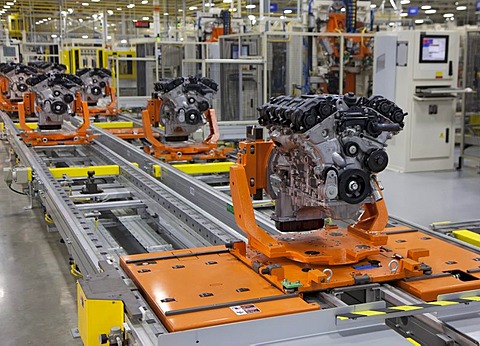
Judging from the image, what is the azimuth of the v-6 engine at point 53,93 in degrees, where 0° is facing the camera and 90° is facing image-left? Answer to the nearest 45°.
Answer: approximately 0°

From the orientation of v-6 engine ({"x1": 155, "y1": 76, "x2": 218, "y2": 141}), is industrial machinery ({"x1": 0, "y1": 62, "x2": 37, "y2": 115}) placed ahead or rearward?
rearward

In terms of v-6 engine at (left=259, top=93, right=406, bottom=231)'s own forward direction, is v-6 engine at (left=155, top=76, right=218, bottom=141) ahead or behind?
behind

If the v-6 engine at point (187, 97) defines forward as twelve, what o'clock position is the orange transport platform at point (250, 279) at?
The orange transport platform is roughly at 12 o'clock from the v-6 engine.

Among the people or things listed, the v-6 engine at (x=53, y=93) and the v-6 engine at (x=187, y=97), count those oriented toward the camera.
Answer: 2

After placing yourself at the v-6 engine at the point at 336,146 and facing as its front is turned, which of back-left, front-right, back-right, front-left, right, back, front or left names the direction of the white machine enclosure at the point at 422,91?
back-left

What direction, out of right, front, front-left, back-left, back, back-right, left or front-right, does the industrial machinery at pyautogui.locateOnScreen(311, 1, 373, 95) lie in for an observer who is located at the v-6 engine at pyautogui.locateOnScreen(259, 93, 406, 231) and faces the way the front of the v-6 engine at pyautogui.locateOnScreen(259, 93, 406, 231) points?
back-left

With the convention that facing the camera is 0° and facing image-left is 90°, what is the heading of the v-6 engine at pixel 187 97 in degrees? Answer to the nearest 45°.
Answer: approximately 0°

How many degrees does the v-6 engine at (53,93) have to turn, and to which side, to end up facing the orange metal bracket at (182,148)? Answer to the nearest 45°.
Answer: approximately 45° to its left

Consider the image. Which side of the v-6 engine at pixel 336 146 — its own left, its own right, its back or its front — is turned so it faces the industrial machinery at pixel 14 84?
back
